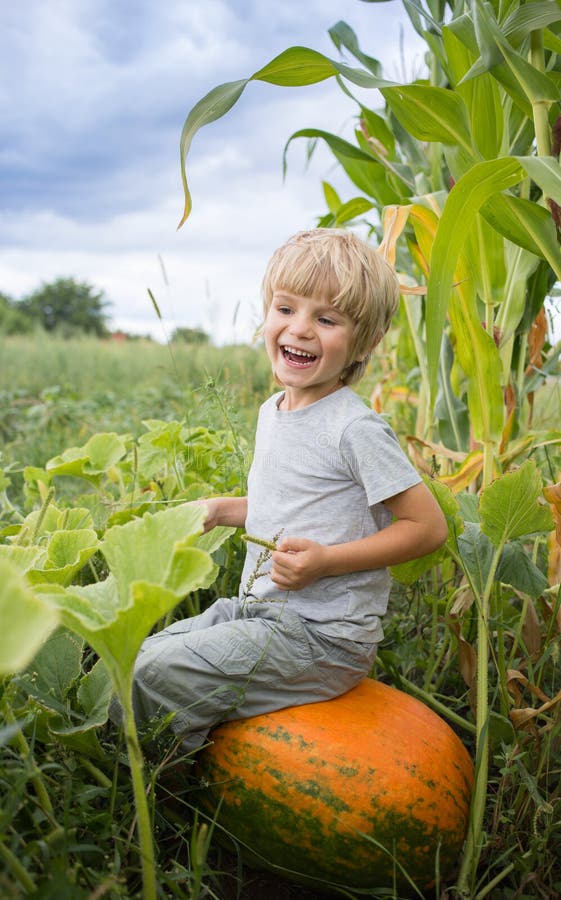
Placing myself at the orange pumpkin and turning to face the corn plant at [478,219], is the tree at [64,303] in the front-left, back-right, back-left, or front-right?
front-left

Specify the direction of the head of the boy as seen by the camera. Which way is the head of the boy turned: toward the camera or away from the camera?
toward the camera

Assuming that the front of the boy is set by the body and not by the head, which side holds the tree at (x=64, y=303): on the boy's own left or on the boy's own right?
on the boy's own right

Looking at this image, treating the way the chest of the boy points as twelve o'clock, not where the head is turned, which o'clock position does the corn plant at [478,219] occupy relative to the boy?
The corn plant is roughly at 6 o'clock from the boy.

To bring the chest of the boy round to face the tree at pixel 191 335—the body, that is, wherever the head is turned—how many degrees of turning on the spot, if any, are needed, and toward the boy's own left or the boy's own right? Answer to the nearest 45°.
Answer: approximately 135° to the boy's own right

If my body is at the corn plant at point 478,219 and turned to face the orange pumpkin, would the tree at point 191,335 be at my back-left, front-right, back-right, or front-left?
back-right

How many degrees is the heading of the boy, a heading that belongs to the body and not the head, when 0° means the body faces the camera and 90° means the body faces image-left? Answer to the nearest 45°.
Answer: approximately 45°
